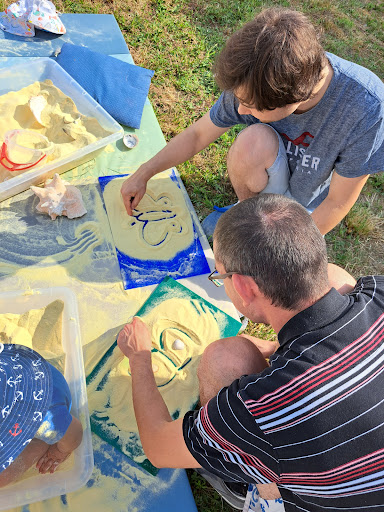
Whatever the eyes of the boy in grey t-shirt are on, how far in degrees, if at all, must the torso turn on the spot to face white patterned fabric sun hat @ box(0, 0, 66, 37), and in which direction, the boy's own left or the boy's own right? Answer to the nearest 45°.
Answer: approximately 90° to the boy's own right

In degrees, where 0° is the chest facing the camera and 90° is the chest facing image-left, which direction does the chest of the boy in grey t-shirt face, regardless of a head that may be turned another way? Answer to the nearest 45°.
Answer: approximately 45°

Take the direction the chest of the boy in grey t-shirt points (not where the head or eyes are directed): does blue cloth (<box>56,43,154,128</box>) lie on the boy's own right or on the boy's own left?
on the boy's own right

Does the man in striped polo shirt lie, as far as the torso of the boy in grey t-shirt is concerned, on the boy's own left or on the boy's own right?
on the boy's own left
